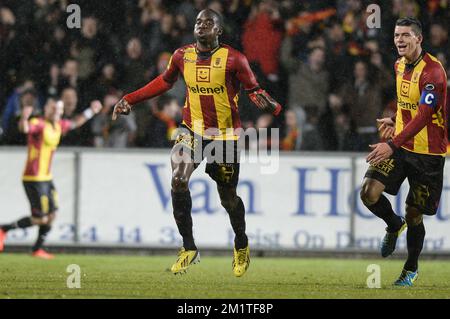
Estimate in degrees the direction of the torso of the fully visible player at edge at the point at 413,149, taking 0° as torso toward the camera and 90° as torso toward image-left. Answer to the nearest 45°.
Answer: approximately 45°

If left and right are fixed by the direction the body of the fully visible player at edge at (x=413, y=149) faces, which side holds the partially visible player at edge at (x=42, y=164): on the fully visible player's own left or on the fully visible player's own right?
on the fully visible player's own right
